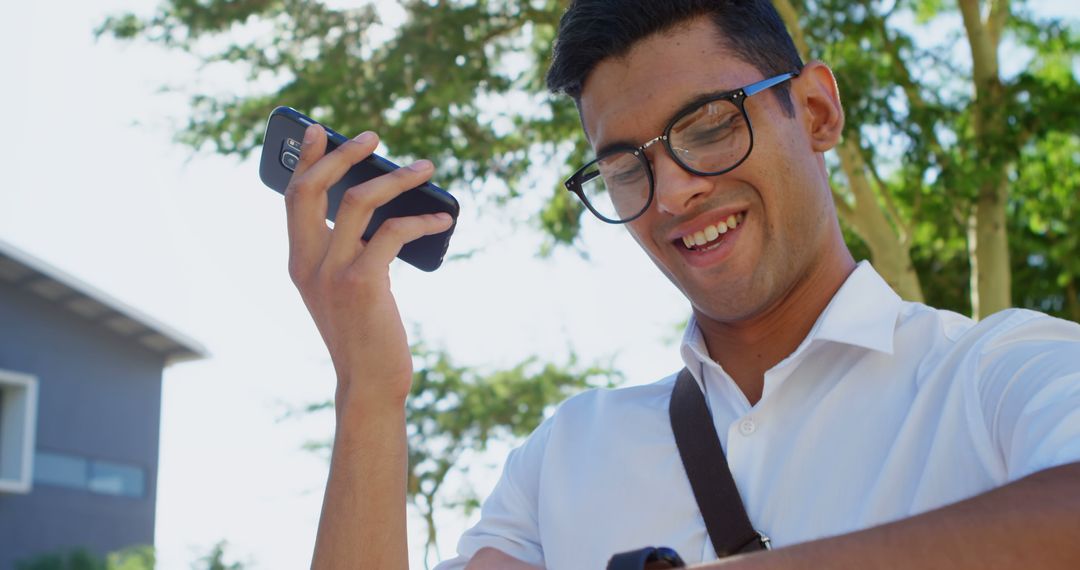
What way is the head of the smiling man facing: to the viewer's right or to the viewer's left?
to the viewer's left

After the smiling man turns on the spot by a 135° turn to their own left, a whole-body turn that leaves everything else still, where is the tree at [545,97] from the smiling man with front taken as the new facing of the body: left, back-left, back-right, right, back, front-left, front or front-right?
left

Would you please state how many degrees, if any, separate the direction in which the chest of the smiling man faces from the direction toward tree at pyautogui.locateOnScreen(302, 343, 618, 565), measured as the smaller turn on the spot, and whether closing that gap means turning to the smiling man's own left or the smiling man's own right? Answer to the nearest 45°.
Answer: approximately 135° to the smiling man's own right

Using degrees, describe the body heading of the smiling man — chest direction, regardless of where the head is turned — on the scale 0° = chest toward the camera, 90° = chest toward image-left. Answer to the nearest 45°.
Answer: approximately 45°

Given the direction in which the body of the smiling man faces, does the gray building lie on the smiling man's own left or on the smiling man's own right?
on the smiling man's own right
